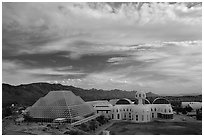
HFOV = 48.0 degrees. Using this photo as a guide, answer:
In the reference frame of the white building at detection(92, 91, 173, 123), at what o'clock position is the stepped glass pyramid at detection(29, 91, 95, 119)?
The stepped glass pyramid is roughly at 2 o'clock from the white building.

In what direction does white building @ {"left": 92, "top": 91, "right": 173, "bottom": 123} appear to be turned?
toward the camera

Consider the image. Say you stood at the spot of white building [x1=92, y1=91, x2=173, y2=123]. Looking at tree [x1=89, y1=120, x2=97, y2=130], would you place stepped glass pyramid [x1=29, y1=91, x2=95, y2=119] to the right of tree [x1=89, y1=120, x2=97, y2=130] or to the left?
right

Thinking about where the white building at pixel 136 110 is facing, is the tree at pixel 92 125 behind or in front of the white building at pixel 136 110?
in front

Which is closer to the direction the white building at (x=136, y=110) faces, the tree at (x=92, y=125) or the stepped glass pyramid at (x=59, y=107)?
the tree
